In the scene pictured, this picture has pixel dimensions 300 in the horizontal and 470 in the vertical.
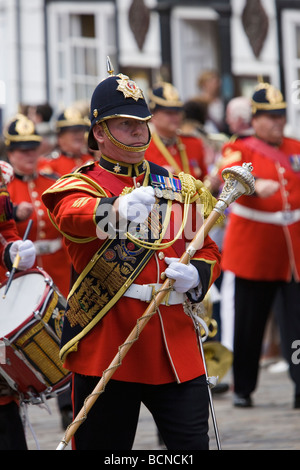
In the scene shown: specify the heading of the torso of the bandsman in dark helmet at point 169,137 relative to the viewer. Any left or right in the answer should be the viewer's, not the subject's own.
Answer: facing the viewer and to the right of the viewer

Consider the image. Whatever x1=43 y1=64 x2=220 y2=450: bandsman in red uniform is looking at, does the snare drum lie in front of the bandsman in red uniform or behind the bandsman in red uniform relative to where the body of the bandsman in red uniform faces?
behind

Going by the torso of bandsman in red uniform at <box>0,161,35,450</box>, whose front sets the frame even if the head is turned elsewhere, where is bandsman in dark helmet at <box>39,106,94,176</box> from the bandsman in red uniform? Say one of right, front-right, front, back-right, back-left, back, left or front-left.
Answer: back-left

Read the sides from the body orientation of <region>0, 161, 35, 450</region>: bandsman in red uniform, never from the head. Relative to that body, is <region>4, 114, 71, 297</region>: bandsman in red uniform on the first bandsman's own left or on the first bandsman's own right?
on the first bandsman's own left

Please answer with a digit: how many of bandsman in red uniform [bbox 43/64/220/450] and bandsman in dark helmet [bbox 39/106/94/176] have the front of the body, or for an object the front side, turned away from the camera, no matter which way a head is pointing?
0

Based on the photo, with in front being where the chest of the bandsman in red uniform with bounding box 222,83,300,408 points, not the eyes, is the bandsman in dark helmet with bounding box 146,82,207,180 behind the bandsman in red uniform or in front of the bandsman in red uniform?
behind

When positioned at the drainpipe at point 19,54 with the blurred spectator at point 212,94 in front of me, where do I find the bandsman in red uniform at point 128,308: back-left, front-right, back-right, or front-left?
front-right

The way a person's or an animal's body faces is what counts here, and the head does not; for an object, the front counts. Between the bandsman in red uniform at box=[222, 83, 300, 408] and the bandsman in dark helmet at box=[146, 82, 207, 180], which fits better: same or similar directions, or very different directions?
same or similar directions

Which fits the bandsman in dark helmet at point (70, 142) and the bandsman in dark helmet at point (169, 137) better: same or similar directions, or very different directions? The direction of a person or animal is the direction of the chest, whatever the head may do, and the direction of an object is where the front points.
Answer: same or similar directions

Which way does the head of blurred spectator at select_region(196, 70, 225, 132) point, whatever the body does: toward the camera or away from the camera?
toward the camera

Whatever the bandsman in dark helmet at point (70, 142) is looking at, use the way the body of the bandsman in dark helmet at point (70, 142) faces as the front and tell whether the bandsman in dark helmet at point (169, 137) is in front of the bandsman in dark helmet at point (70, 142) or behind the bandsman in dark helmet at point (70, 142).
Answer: in front

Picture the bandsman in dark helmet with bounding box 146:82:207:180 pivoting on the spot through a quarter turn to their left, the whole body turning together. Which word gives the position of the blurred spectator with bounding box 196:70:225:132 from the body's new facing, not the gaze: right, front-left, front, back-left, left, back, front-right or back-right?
front-left
